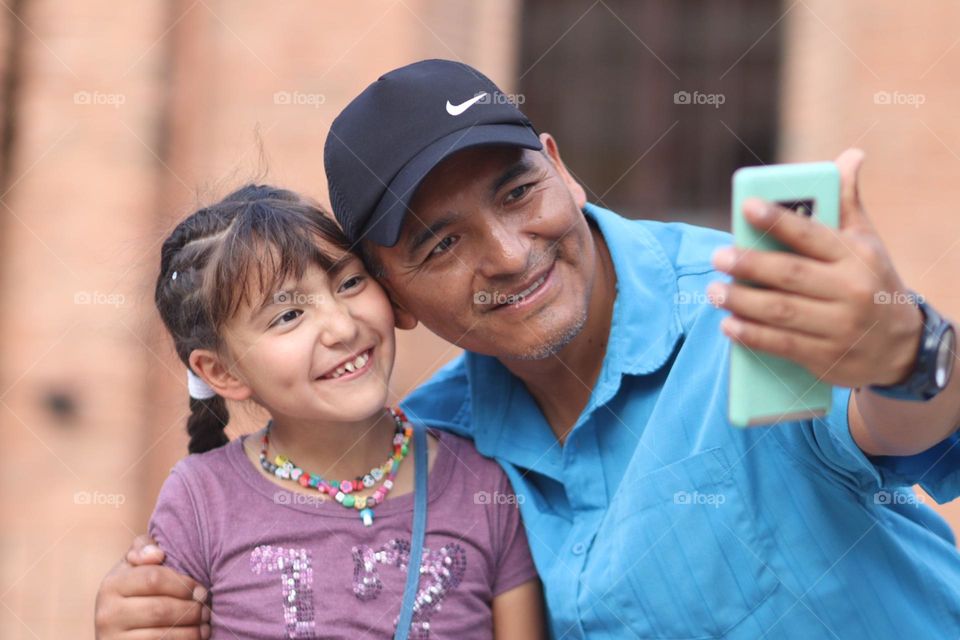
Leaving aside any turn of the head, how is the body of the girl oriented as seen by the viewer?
toward the camera

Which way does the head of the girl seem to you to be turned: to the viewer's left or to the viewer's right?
to the viewer's right

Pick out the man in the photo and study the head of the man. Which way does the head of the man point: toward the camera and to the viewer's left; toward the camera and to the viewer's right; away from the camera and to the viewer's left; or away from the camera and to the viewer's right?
toward the camera and to the viewer's right
